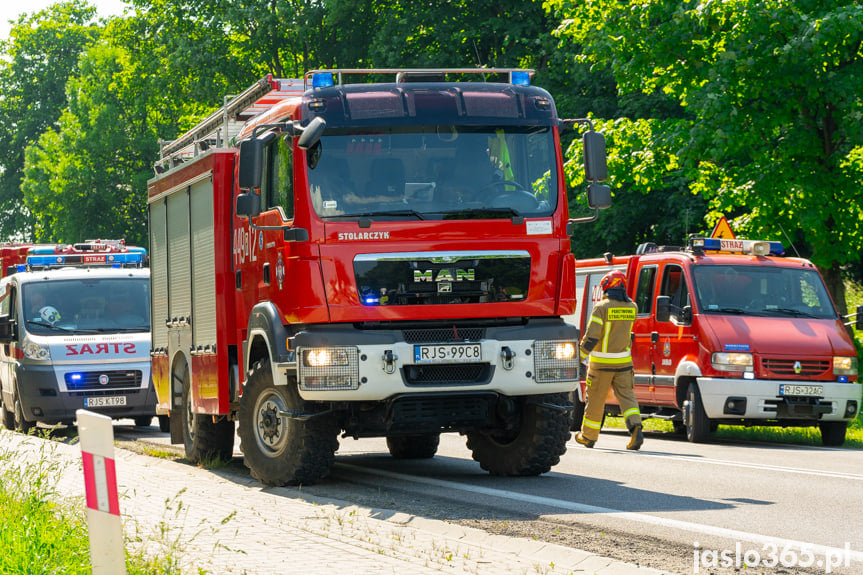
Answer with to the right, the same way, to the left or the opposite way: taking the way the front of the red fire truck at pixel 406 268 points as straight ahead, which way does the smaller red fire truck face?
the same way

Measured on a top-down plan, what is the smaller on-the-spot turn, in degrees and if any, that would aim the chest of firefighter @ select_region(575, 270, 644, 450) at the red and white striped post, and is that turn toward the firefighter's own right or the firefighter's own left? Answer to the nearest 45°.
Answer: approximately 135° to the firefighter's own left

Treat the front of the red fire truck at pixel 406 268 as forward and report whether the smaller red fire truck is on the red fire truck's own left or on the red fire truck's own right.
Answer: on the red fire truck's own left

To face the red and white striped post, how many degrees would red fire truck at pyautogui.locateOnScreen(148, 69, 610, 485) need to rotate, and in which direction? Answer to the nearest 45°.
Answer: approximately 45° to its right

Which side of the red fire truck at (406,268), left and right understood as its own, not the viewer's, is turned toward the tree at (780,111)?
left

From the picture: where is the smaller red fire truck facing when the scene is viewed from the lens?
facing the viewer and to the right of the viewer

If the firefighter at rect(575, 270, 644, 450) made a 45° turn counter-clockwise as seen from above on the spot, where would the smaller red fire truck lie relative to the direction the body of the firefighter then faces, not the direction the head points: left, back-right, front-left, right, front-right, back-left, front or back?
back-right

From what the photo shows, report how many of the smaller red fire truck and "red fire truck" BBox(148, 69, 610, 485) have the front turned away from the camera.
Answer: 0

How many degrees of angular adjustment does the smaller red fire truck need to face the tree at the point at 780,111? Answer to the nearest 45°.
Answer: approximately 135° to its left

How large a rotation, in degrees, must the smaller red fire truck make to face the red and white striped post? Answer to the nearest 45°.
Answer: approximately 45° to its right

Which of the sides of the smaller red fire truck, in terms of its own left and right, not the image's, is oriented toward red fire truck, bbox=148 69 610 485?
right

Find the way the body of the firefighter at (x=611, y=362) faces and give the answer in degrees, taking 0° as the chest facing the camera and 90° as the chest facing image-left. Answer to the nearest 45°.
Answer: approximately 135°

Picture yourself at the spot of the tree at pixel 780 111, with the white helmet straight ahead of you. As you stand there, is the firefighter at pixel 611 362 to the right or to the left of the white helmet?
left

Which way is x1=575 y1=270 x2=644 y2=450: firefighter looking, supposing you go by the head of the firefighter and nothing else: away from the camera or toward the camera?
away from the camera
